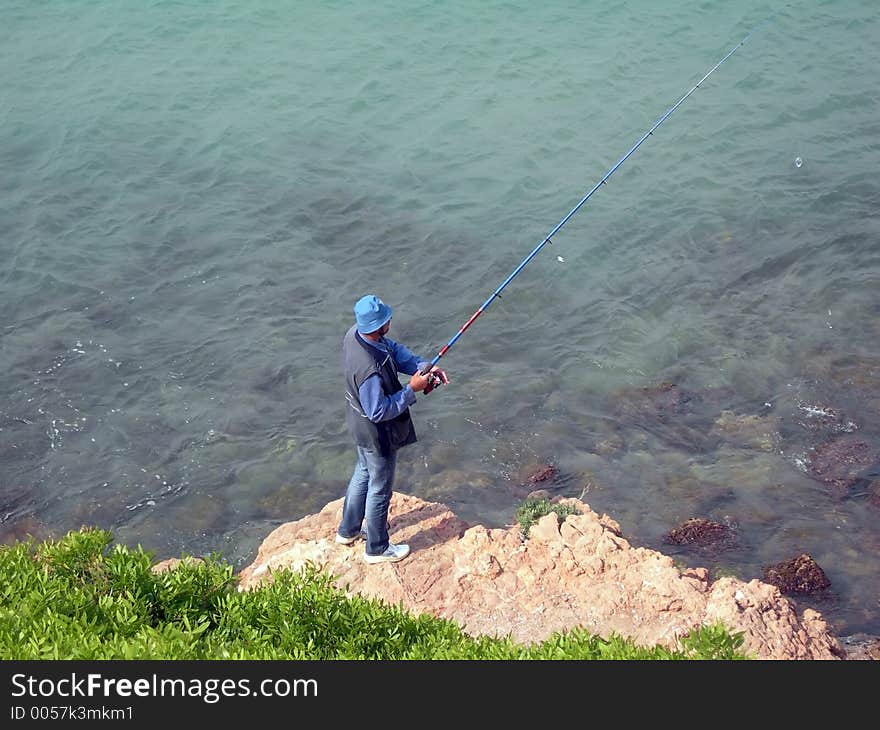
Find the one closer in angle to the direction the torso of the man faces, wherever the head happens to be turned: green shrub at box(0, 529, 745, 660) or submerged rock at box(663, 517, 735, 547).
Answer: the submerged rock

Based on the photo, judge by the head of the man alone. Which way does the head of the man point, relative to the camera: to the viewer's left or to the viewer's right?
to the viewer's right

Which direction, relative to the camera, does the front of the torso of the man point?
to the viewer's right

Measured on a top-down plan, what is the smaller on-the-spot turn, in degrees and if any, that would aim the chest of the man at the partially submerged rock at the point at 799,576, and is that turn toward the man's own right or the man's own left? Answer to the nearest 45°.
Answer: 0° — they already face it

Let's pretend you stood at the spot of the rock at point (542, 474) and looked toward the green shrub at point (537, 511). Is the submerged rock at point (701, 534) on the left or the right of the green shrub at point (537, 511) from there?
left
